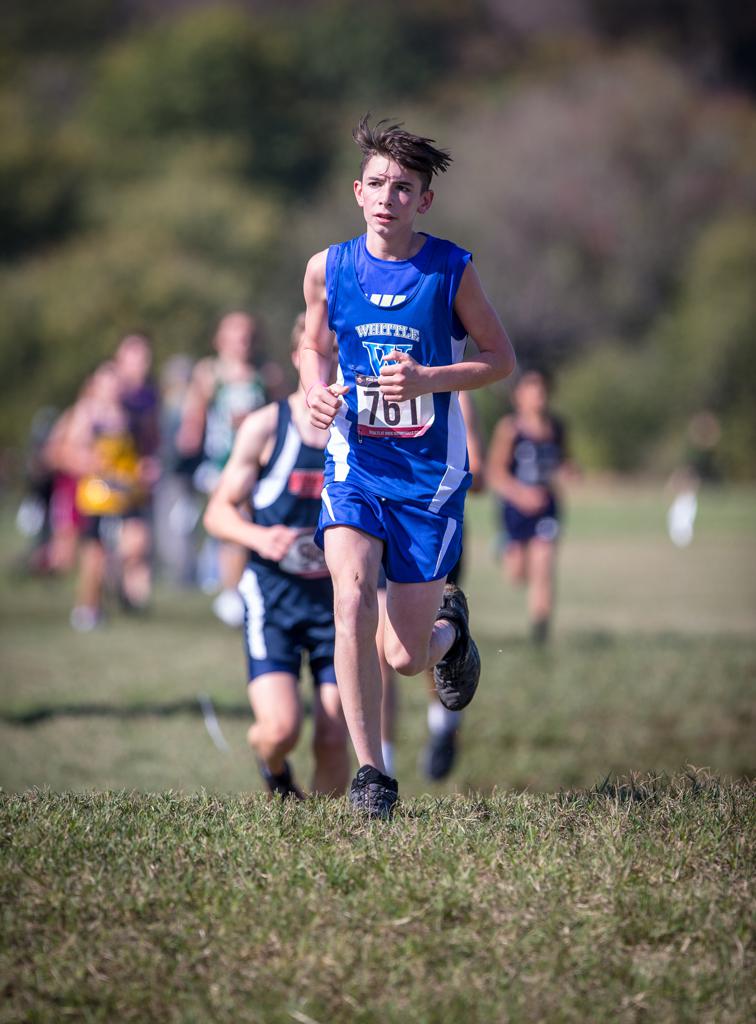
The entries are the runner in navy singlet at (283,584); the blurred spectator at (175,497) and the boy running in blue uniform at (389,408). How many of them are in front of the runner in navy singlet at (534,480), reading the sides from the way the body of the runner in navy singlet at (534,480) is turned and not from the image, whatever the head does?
2

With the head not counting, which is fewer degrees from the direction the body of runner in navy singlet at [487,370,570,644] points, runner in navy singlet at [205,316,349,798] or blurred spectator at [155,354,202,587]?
the runner in navy singlet

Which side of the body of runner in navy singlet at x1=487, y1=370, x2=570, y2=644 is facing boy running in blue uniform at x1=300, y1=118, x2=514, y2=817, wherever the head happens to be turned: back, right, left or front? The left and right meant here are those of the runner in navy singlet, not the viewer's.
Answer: front

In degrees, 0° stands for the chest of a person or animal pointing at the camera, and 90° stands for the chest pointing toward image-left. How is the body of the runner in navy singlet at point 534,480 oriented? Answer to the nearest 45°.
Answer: approximately 0°

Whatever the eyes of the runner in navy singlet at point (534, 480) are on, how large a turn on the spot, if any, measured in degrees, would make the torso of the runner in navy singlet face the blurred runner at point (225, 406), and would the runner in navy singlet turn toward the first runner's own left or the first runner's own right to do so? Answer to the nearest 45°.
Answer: approximately 90° to the first runner's own right

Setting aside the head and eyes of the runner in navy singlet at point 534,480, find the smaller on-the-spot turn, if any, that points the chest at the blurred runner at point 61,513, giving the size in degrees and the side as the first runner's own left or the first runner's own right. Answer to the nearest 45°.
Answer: approximately 135° to the first runner's own right

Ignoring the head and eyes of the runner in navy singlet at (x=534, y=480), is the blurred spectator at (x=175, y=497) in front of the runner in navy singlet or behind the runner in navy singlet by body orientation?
behind

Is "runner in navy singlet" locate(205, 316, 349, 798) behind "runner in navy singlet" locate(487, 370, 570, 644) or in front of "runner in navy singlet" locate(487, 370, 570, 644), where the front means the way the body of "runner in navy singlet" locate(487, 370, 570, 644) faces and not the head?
in front

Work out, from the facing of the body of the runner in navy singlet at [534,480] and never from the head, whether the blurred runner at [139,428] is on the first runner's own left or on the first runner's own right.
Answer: on the first runner's own right
